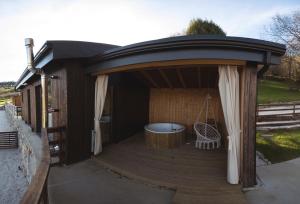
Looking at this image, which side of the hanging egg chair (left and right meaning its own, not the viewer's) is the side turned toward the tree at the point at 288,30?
back

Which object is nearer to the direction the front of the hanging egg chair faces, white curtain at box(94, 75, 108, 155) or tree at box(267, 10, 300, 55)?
the white curtain

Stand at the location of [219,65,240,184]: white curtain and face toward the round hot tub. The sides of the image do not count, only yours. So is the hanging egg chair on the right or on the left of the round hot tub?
right

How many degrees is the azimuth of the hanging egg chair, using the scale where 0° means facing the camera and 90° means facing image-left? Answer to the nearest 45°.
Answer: approximately 45°

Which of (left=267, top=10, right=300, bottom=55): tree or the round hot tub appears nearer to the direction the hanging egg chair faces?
the round hot tub

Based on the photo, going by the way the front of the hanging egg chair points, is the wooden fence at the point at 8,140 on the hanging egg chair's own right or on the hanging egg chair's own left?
on the hanging egg chair's own right

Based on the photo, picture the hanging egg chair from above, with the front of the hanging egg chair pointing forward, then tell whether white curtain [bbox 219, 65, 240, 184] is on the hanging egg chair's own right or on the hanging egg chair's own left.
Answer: on the hanging egg chair's own left
